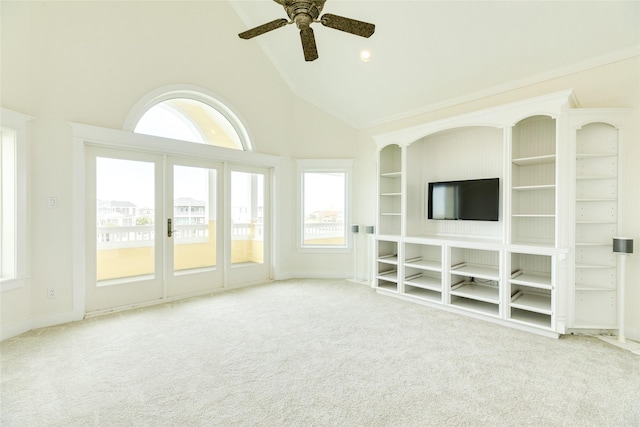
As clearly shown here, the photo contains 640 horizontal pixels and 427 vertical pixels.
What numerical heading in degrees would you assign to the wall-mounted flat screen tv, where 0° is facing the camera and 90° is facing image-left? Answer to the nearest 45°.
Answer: approximately 45°

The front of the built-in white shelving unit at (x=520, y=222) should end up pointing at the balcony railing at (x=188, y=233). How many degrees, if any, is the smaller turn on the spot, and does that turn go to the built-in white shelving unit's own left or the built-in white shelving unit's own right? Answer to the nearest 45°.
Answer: approximately 45° to the built-in white shelving unit's own right

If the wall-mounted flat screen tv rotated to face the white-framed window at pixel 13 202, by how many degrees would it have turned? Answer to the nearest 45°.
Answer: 0° — it already faces it

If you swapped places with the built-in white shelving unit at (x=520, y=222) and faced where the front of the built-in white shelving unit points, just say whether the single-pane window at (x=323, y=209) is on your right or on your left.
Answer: on your right

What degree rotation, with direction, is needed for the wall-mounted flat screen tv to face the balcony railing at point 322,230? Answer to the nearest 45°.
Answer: approximately 45° to its right

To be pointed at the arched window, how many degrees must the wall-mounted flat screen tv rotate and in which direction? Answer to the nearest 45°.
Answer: approximately 45° to its right

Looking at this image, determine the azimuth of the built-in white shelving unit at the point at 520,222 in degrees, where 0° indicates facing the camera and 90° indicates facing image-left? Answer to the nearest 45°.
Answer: approximately 45°

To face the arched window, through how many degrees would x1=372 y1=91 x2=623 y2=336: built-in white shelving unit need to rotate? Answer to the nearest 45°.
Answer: approximately 45° to its right
